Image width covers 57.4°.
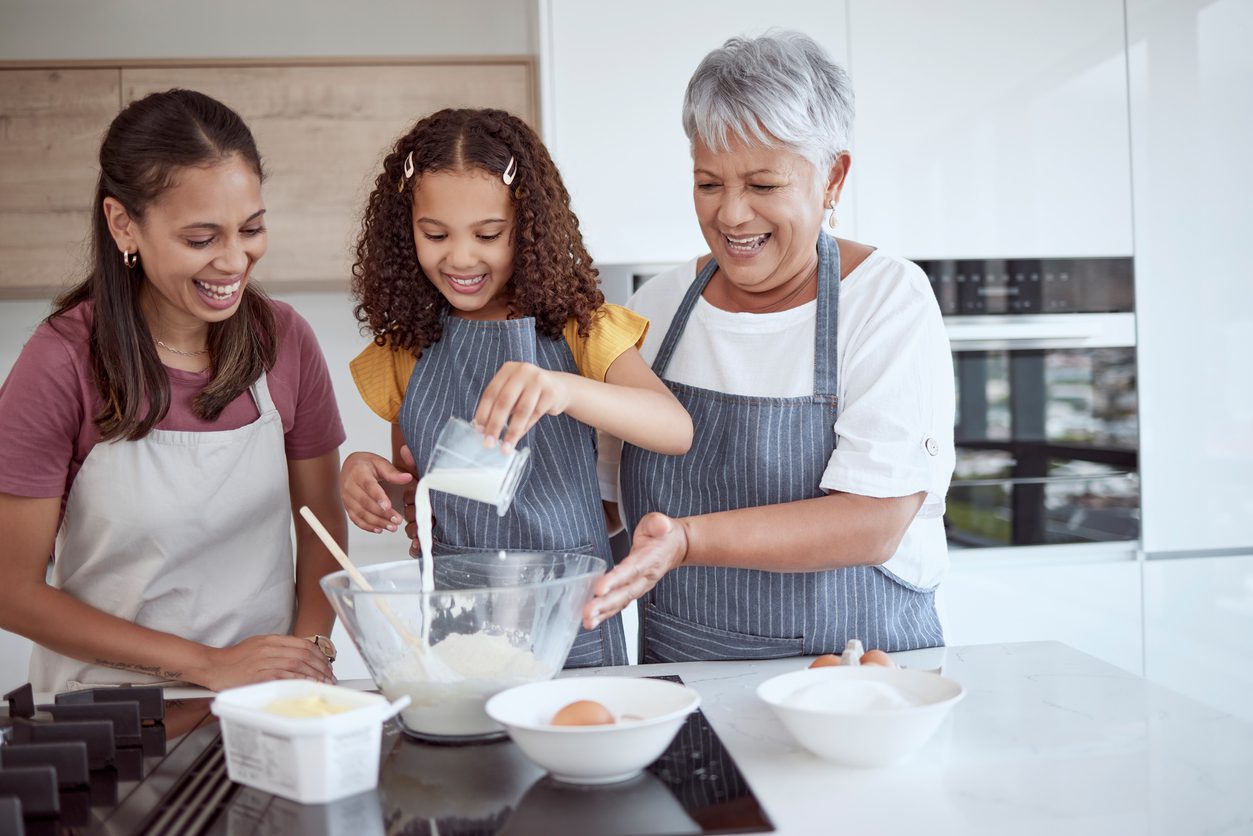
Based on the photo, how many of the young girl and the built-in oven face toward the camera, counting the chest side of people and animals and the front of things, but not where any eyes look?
2

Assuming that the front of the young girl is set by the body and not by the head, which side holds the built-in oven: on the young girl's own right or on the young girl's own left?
on the young girl's own left

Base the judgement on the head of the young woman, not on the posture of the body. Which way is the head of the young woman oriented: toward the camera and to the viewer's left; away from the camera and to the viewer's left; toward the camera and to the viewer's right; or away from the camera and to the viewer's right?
toward the camera and to the viewer's right

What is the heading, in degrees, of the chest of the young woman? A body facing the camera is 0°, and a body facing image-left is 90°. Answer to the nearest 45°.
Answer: approximately 315°

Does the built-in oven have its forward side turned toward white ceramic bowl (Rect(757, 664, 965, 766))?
yes

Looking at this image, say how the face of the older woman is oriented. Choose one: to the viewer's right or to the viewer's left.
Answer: to the viewer's left

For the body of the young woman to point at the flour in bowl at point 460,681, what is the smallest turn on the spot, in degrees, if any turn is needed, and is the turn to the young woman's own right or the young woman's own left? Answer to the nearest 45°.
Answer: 0° — they already face it
